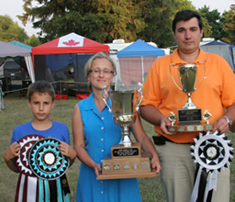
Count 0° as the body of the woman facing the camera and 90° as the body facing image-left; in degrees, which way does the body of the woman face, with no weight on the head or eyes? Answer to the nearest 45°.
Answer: approximately 0°

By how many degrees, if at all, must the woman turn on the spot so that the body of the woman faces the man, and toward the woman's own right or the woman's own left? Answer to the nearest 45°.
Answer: approximately 90° to the woman's own left

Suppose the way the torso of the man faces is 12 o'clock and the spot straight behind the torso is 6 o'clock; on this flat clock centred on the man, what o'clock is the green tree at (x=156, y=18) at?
The green tree is roughly at 6 o'clock from the man.

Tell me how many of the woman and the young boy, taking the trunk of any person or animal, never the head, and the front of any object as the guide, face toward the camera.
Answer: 2

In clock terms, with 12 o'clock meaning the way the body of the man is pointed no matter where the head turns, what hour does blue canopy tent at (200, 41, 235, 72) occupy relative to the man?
The blue canopy tent is roughly at 6 o'clock from the man.

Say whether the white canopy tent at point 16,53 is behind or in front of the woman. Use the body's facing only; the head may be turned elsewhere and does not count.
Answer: behind

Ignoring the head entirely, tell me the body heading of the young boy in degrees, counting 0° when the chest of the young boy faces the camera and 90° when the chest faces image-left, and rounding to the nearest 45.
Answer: approximately 0°

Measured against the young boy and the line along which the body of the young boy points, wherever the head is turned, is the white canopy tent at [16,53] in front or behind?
behind
